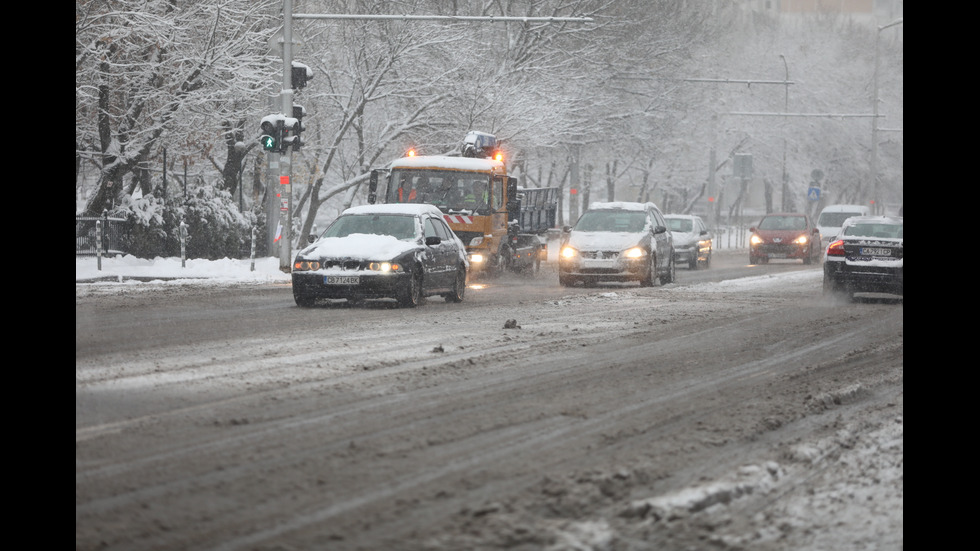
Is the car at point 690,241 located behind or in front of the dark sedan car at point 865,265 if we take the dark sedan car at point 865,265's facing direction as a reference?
in front

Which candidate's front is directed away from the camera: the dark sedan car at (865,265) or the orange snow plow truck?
the dark sedan car

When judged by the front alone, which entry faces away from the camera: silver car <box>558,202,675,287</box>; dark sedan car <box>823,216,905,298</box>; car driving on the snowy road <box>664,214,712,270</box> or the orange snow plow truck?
the dark sedan car

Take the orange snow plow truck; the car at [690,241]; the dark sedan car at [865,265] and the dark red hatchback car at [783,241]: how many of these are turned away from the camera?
1

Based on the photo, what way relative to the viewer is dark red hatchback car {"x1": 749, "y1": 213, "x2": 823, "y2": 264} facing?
toward the camera

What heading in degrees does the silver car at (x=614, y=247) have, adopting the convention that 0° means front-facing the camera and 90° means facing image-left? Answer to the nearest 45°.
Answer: approximately 45°

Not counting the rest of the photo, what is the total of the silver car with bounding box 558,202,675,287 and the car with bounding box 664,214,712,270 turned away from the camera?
0

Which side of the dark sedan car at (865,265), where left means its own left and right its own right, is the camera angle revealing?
back

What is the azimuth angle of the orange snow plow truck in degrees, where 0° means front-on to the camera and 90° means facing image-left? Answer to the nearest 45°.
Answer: approximately 45°

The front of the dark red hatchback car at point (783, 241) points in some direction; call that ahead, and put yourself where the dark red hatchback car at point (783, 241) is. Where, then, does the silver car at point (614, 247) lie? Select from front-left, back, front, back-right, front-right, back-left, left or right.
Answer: front

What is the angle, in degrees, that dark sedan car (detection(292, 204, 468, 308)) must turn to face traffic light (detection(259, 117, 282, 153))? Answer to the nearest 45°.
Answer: approximately 135° to its right

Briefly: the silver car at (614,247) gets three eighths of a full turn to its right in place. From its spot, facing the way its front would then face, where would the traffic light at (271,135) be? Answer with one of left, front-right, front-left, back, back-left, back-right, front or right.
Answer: left

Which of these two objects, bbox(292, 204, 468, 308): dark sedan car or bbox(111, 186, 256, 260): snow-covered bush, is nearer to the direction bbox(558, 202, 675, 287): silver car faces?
the dark sedan car

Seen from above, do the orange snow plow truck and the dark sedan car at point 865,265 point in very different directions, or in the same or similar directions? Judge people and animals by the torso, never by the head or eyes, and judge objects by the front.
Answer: very different directions

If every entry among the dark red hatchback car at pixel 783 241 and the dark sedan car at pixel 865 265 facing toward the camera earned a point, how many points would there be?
1

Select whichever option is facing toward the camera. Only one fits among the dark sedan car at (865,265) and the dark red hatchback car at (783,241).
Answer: the dark red hatchback car at (783,241)

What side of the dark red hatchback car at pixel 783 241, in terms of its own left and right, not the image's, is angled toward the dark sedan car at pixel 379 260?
front

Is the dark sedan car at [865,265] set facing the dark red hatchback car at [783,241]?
yes
